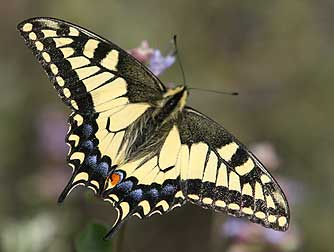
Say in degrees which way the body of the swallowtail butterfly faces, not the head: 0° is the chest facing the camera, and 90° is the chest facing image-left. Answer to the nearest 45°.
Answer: approximately 225°
